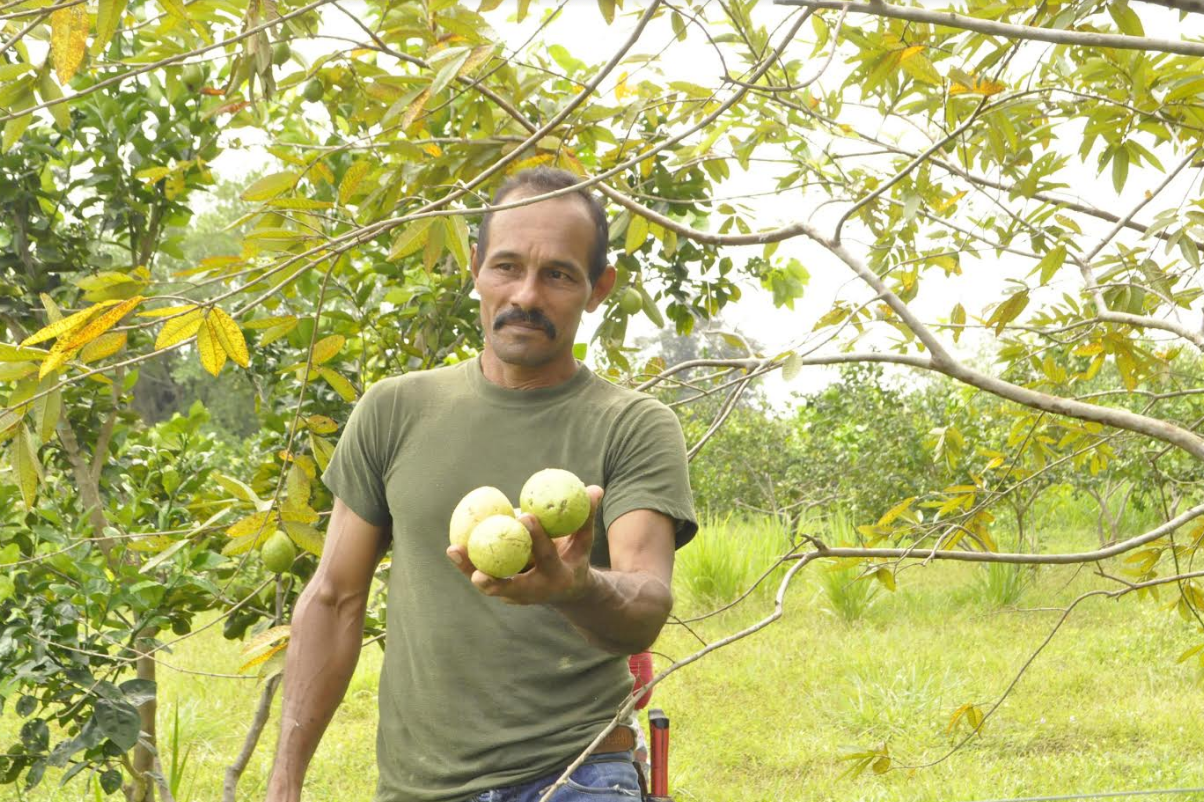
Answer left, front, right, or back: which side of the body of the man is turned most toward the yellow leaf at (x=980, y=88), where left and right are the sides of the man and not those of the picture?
left

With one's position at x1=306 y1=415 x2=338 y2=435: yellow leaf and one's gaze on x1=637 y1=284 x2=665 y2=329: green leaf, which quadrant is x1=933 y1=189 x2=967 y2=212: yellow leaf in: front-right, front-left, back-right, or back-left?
front-right

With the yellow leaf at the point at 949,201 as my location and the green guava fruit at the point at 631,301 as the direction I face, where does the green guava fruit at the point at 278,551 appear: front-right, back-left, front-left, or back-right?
front-left

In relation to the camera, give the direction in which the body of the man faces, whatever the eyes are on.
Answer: toward the camera

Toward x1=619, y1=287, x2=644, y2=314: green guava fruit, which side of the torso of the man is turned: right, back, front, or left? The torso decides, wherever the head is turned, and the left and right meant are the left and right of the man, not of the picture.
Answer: back
